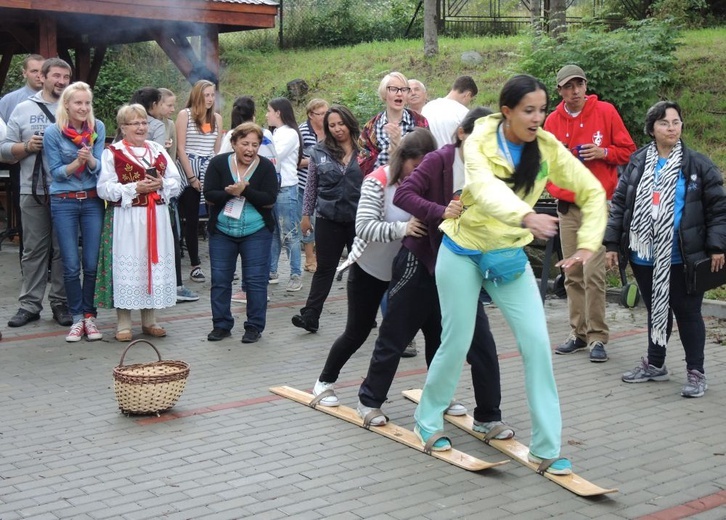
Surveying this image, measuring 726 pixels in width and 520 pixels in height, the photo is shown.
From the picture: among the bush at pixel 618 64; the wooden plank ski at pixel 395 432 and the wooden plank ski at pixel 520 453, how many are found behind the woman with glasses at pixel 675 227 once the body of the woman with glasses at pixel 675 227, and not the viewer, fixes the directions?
1

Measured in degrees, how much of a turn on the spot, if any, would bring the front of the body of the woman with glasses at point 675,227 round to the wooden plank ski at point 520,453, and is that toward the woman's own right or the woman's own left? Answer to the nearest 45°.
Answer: approximately 45° to the woman's own right

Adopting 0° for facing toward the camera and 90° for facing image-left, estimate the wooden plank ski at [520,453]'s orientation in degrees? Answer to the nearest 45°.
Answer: approximately 315°

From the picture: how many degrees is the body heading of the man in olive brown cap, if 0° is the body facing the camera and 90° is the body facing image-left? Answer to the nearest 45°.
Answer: approximately 45°

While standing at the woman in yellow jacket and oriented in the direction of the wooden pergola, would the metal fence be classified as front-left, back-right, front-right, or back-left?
front-right

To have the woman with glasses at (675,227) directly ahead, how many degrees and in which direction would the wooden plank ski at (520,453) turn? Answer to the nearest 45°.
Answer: approximately 90° to its left

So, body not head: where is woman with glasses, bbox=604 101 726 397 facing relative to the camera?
toward the camera

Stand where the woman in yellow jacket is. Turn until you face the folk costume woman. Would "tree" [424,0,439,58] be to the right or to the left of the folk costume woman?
right

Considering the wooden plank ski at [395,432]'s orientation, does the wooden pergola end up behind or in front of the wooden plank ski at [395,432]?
behind

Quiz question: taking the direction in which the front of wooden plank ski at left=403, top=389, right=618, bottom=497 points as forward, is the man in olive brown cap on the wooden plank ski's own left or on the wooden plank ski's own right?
on the wooden plank ski's own left

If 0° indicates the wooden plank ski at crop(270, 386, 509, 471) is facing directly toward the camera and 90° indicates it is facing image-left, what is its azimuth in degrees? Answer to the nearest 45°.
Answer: approximately 315°

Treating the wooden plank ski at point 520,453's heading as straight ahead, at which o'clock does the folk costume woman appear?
The folk costume woman is roughly at 6 o'clock from the wooden plank ski.

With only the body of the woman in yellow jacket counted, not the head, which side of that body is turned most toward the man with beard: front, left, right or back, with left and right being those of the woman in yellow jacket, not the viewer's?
back

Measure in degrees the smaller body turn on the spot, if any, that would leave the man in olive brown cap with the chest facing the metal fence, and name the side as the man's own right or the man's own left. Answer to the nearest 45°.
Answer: approximately 135° to the man's own right

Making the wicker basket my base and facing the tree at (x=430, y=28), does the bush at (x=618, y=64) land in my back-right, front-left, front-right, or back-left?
front-right

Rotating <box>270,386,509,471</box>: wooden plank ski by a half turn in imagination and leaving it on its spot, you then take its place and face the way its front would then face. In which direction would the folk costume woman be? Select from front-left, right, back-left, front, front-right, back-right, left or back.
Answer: front

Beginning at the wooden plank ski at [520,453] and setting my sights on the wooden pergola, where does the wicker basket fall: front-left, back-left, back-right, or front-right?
front-left
